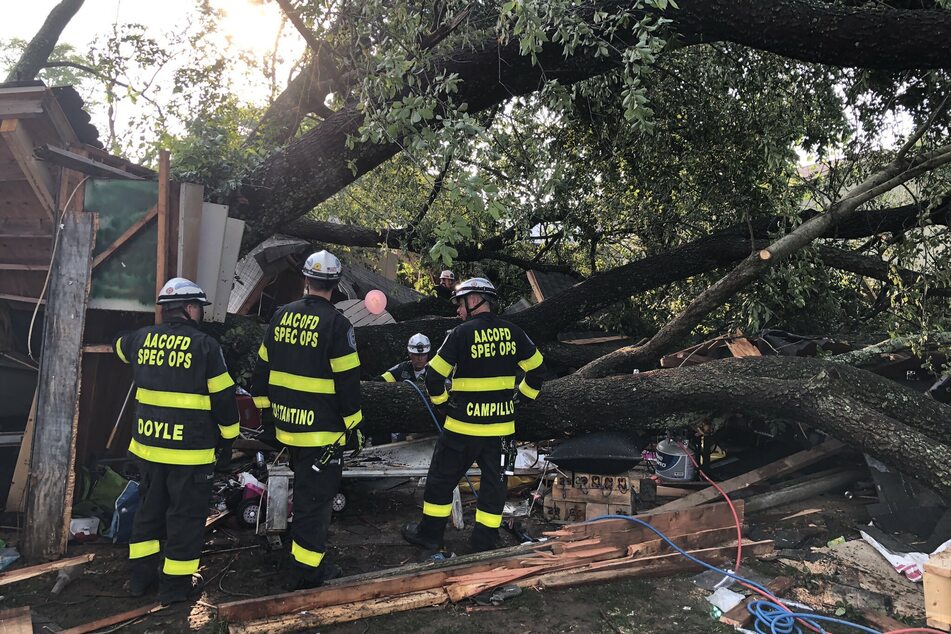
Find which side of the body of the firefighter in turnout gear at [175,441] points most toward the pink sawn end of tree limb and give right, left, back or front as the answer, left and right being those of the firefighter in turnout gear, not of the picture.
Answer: front

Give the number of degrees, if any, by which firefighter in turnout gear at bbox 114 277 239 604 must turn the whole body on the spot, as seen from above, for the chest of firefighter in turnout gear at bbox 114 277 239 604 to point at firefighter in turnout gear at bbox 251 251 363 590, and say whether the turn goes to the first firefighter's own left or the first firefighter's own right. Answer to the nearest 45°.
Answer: approximately 45° to the first firefighter's own right

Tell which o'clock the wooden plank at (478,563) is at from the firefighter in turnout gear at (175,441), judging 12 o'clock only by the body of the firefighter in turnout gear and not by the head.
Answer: The wooden plank is roughly at 2 o'clock from the firefighter in turnout gear.

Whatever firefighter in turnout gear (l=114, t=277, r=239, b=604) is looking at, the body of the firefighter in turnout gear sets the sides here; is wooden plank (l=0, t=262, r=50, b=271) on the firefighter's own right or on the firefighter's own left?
on the firefighter's own left

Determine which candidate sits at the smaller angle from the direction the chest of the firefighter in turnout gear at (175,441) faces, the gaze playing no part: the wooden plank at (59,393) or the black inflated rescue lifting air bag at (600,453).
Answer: the black inflated rescue lifting air bag

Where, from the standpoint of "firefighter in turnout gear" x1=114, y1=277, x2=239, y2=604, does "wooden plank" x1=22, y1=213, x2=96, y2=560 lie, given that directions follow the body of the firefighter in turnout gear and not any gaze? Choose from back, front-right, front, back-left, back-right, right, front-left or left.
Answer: left

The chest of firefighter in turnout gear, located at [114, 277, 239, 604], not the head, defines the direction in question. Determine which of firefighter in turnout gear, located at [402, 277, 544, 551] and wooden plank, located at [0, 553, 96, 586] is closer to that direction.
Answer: the firefighter in turnout gear

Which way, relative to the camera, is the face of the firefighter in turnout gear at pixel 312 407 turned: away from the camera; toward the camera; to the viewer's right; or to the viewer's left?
away from the camera

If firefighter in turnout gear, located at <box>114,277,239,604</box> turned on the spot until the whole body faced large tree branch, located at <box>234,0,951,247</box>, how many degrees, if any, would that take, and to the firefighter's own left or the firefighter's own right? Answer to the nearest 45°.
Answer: approximately 45° to the firefighter's own right

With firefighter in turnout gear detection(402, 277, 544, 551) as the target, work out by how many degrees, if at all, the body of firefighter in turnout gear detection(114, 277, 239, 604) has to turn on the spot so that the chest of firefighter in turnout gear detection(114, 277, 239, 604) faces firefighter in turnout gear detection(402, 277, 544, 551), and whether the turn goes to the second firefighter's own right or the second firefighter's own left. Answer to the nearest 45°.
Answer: approximately 45° to the second firefighter's own right

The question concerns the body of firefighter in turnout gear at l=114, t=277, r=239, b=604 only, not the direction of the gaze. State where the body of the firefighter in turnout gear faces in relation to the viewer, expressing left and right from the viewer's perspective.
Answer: facing away from the viewer and to the right of the viewer

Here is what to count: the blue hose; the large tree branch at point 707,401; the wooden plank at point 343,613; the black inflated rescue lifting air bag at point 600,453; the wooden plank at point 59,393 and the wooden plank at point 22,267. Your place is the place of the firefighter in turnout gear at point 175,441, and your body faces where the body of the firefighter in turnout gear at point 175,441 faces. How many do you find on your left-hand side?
2

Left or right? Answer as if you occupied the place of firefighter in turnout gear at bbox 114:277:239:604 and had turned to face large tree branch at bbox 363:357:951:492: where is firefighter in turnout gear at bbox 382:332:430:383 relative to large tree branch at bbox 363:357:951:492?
left

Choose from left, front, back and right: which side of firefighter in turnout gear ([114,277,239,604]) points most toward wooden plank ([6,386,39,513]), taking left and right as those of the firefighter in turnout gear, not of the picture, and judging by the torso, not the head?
left

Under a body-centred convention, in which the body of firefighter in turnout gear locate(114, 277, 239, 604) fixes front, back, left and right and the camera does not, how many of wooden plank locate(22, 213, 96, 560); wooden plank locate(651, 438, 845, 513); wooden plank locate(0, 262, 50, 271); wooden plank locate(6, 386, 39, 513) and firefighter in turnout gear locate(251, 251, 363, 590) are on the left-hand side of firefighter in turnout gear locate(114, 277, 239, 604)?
3
